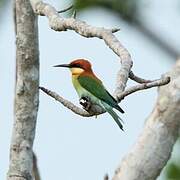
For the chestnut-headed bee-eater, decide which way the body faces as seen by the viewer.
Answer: to the viewer's left

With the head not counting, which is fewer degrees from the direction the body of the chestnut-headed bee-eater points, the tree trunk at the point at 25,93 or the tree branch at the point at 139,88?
the tree trunk

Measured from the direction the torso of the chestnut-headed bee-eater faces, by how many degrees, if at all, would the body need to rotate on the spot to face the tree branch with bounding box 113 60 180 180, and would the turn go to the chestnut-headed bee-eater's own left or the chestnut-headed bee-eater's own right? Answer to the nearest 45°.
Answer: approximately 135° to the chestnut-headed bee-eater's own left

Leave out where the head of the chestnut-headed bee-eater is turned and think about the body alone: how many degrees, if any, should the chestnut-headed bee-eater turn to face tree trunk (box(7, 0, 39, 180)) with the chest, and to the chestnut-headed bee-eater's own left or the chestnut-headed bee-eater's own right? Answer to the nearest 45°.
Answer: approximately 45° to the chestnut-headed bee-eater's own left
